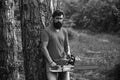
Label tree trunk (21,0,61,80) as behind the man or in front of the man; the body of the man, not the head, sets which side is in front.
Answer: behind

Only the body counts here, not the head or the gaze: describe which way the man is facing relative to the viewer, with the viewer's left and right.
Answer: facing the viewer and to the right of the viewer
